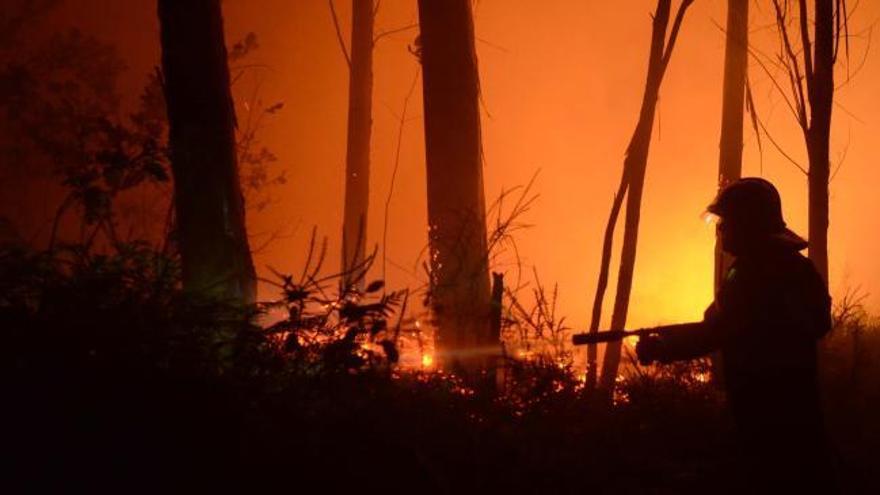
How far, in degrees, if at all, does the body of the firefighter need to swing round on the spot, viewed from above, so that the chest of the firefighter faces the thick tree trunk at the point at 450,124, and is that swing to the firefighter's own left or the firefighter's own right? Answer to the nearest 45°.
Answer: approximately 45° to the firefighter's own right

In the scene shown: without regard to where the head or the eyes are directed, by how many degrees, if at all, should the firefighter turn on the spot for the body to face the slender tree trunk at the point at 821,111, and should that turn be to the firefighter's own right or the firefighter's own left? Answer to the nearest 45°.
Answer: approximately 90° to the firefighter's own right

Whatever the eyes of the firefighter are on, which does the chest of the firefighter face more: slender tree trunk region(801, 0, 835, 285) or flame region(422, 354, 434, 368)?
the flame

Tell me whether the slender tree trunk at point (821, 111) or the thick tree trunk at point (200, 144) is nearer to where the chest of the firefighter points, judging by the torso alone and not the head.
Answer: the thick tree trunk

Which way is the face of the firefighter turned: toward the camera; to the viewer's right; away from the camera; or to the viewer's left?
to the viewer's left

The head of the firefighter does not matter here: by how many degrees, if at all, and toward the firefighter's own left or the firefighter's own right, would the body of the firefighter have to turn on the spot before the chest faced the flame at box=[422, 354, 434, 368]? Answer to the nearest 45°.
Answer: approximately 45° to the firefighter's own right

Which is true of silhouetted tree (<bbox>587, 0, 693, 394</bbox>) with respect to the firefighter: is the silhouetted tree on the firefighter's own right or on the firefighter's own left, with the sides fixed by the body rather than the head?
on the firefighter's own right

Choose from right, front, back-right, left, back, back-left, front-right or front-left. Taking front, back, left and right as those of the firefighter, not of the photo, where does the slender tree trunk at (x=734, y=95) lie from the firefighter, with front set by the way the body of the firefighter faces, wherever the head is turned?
right

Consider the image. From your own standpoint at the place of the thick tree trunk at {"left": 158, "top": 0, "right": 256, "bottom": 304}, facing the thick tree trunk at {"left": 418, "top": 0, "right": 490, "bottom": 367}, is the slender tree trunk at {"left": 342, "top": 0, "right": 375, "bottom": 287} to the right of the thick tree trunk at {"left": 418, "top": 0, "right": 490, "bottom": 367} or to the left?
left

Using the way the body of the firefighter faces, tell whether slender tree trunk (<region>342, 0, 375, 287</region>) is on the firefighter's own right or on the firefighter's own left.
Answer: on the firefighter's own right

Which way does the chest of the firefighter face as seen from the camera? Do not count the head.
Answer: to the viewer's left
